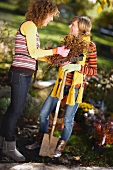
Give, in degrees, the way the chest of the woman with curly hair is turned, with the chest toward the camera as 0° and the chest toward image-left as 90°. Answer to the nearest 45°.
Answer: approximately 270°
